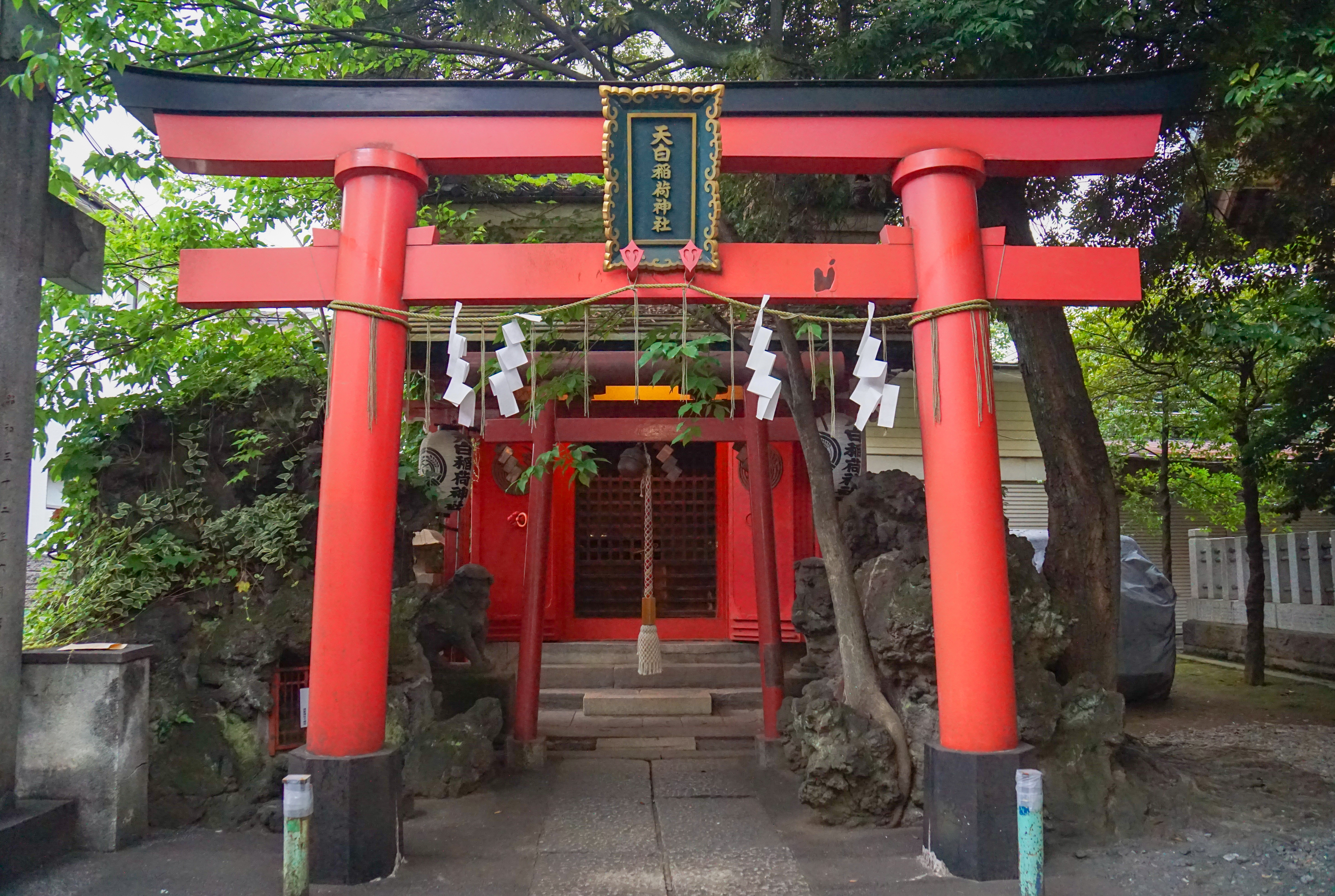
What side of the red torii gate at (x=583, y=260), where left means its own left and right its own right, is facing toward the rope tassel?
back

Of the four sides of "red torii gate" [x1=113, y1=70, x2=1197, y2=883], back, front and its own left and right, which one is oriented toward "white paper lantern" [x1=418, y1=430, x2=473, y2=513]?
back

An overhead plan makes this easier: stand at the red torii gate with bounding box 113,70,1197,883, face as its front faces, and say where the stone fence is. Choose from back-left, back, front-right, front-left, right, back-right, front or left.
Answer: back-left

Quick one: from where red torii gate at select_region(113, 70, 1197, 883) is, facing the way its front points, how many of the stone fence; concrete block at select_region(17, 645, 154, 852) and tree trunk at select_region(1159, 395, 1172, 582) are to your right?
1

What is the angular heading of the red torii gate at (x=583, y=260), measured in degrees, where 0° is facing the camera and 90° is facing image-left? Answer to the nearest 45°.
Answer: approximately 0°

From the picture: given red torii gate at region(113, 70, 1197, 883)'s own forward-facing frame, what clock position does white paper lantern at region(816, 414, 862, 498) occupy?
The white paper lantern is roughly at 7 o'clock from the red torii gate.

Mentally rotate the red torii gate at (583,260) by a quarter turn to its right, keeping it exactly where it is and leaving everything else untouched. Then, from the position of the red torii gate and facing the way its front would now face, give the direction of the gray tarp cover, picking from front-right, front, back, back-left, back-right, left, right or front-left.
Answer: back-right

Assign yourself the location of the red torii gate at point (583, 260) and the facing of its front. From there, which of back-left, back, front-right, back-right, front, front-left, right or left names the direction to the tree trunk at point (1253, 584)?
back-left

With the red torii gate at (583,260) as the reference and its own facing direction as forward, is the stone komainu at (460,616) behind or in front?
behind

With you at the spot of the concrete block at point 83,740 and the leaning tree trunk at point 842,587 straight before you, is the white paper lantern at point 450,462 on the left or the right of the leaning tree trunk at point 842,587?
left
